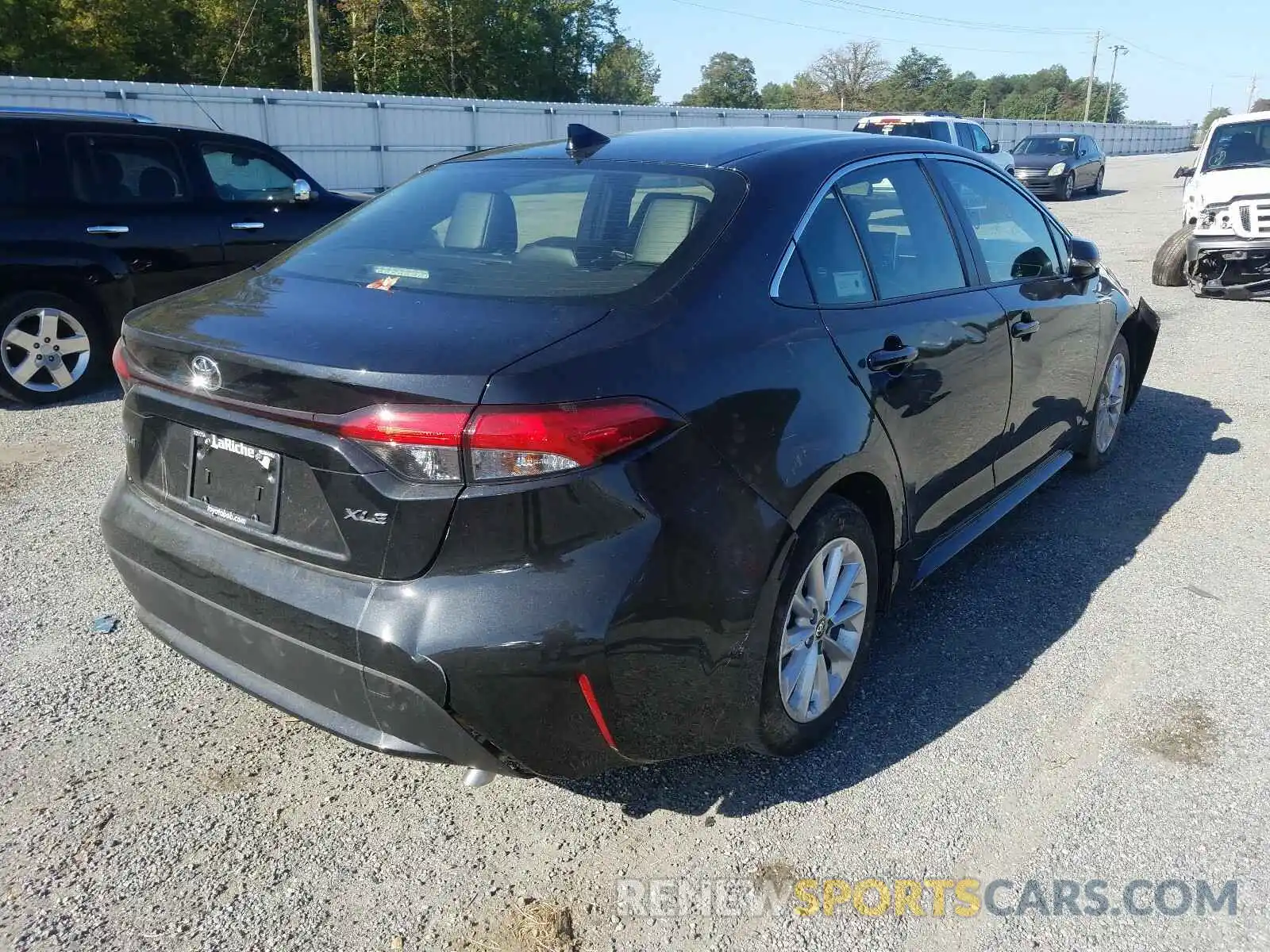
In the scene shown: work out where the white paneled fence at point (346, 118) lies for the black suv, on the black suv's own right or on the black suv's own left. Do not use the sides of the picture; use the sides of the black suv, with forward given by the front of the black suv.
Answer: on the black suv's own left

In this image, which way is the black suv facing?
to the viewer's right

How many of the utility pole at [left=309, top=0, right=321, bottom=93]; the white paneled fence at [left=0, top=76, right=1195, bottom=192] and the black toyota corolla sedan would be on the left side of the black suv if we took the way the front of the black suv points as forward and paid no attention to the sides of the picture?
2

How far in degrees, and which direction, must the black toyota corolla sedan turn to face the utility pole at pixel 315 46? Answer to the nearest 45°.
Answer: approximately 45° to its left

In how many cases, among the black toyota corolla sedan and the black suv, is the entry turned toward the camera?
0

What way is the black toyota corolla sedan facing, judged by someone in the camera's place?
facing away from the viewer and to the right of the viewer

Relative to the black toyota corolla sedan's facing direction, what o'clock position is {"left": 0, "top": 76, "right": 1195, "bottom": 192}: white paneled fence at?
The white paneled fence is roughly at 10 o'clock from the black toyota corolla sedan.

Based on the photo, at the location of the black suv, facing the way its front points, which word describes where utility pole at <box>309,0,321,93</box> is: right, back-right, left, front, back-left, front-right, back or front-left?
left

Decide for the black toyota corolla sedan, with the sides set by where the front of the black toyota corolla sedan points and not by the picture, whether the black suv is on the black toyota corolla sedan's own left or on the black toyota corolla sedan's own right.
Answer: on the black toyota corolla sedan's own left
